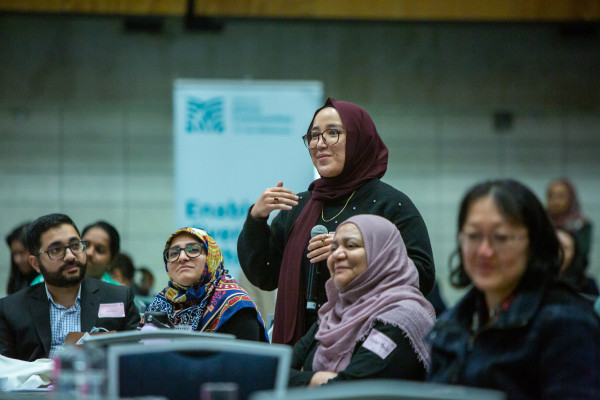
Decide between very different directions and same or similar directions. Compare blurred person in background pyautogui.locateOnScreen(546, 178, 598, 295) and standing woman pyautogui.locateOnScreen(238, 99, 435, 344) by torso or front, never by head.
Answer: same or similar directions

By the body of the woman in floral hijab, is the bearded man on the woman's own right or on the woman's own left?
on the woman's own right

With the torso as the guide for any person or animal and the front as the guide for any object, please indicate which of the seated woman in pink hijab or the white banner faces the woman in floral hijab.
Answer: the white banner

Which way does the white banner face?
toward the camera

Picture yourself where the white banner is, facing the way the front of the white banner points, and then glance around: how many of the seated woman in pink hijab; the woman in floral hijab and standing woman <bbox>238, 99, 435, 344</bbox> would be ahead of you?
3

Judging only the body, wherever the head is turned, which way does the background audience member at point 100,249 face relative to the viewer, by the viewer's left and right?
facing the viewer and to the left of the viewer

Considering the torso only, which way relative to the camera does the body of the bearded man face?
toward the camera

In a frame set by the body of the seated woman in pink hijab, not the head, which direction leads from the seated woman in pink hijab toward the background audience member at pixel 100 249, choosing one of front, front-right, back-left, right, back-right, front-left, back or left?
right

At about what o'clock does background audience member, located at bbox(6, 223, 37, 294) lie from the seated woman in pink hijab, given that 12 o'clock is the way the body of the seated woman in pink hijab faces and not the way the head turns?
The background audience member is roughly at 3 o'clock from the seated woman in pink hijab.

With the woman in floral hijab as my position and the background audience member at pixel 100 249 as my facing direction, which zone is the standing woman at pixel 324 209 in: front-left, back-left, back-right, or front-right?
back-right

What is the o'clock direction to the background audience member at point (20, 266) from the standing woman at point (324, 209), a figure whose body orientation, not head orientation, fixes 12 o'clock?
The background audience member is roughly at 3 o'clock from the standing woman.

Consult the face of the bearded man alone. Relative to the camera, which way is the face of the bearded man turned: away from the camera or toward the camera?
toward the camera

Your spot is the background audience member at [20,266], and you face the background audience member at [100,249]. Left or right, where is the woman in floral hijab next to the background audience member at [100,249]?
right

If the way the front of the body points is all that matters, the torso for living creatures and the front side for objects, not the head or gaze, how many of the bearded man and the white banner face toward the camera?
2

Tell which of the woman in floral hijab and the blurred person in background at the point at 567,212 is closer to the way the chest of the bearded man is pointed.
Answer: the woman in floral hijab

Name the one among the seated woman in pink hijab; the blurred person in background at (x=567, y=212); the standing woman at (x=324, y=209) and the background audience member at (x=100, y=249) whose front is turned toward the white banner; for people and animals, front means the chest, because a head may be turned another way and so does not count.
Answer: the blurred person in background

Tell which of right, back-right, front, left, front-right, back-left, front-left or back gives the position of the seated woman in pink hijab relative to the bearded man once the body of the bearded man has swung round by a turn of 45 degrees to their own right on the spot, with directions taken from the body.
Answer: left

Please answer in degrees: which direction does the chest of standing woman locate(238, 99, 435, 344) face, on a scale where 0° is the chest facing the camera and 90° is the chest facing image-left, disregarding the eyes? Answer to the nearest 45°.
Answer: approximately 45°

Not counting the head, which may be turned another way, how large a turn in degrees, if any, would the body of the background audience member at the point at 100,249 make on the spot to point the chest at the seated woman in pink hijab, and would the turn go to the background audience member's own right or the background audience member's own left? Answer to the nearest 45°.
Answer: approximately 45° to the background audience member's own left
